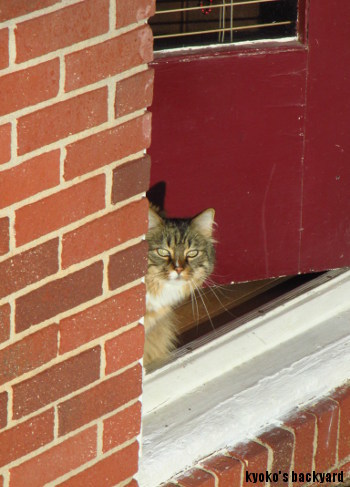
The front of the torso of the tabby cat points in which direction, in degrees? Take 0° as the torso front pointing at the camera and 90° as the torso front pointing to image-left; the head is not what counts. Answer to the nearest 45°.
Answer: approximately 0°

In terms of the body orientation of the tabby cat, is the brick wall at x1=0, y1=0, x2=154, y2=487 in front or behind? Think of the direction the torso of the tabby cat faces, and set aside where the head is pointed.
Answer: in front

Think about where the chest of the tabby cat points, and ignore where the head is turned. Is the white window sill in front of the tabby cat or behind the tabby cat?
in front
